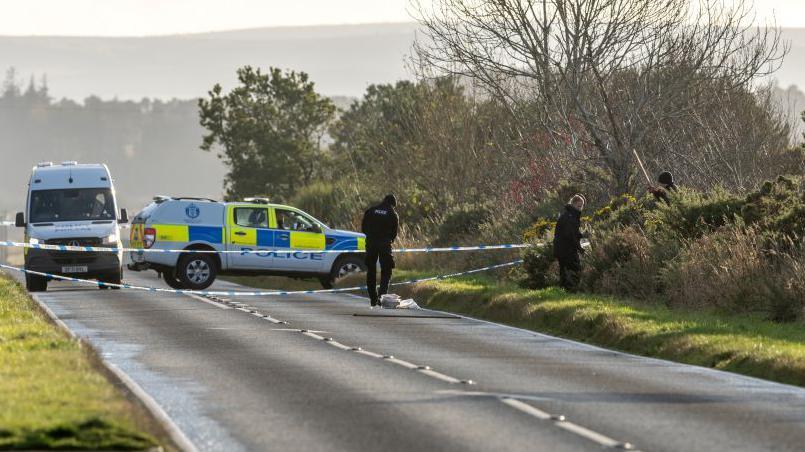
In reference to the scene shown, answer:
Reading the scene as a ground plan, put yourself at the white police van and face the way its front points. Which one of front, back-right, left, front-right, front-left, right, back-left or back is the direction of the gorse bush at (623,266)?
front-left

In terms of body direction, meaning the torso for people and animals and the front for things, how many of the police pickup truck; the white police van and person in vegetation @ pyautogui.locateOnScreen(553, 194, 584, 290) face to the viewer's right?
2

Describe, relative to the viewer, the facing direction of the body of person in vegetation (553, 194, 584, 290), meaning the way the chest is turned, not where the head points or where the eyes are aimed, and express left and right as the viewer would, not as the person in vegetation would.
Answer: facing to the right of the viewer

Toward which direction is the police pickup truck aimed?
to the viewer's right

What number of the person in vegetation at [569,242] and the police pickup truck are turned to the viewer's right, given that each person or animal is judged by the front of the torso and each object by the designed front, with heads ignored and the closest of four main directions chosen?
2

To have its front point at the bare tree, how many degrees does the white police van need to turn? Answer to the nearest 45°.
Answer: approximately 90° to its left

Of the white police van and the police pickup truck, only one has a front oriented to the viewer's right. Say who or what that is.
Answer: the police pickup truck

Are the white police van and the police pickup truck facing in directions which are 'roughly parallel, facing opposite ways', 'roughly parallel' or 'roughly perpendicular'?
roughly perpendicular

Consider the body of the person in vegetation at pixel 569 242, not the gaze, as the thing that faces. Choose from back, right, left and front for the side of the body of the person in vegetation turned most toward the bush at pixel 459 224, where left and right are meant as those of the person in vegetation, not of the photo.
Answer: left

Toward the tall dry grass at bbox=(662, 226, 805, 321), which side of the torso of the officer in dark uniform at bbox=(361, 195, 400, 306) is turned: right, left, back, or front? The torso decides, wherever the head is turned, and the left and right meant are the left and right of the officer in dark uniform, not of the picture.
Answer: right

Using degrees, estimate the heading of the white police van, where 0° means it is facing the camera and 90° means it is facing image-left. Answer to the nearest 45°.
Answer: approximately 0°
